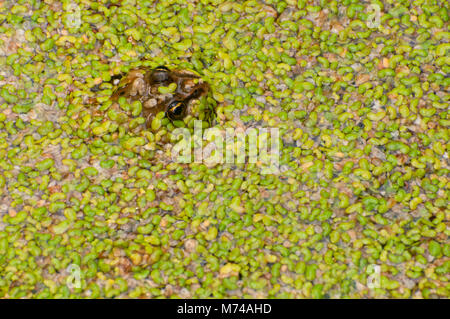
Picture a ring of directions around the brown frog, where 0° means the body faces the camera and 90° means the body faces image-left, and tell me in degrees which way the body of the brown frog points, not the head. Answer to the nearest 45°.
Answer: approximately 270°
